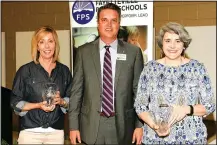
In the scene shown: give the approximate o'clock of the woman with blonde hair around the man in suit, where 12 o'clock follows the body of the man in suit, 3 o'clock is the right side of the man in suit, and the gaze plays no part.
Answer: The woman with blonde hair is roughly at 3 o'clock from the man in suit.

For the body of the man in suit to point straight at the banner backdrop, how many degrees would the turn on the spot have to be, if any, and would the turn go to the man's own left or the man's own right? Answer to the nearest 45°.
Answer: approximately 180°

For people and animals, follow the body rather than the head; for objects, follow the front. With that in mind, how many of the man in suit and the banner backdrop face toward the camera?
2

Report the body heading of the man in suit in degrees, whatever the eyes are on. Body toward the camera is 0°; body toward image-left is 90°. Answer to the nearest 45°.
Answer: approximately 0°

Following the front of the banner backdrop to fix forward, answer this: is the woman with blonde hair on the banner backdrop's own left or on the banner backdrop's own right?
on the banner backdrop's own right

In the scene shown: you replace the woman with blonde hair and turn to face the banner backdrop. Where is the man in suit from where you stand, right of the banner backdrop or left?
right
